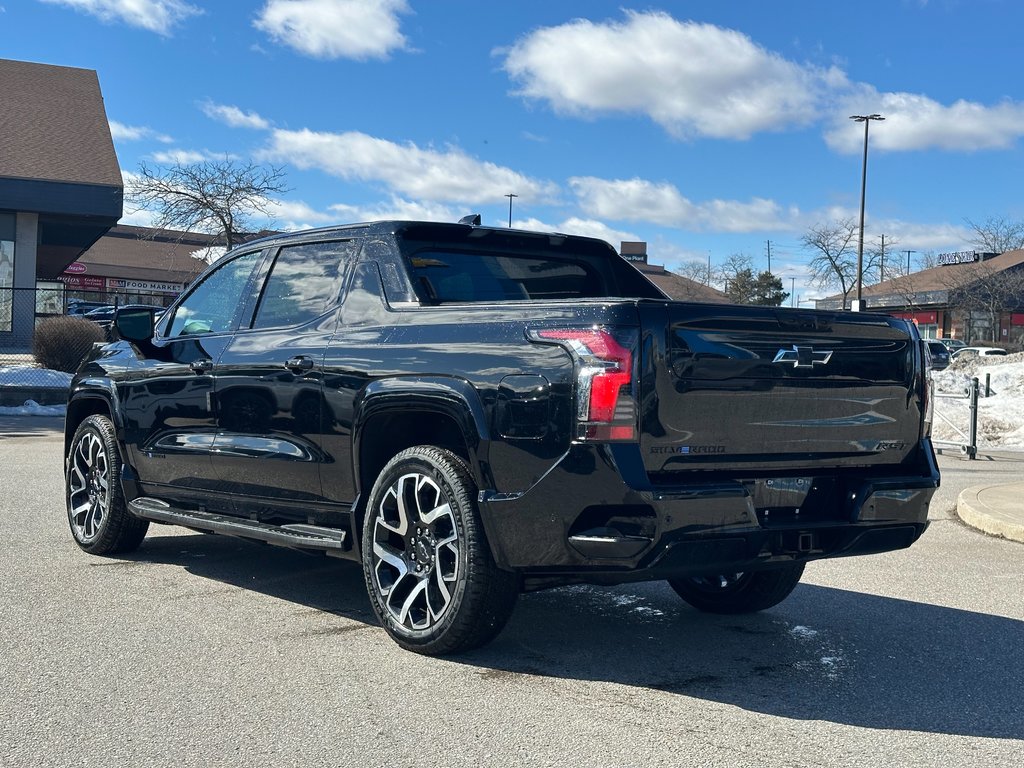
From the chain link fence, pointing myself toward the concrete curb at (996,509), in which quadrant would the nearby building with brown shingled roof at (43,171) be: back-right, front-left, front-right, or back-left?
back-left

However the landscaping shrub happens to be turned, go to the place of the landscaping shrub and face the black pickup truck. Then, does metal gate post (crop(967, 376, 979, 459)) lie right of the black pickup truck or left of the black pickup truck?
left

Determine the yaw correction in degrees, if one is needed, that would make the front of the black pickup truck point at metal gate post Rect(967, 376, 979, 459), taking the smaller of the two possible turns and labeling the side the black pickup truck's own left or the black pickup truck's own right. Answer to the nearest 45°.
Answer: approximately 90° to the black pickup truck's own right

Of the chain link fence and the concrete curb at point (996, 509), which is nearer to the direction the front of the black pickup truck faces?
the chain link fence

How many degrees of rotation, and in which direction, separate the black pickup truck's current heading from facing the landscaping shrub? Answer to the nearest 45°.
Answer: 0° — it already faces it

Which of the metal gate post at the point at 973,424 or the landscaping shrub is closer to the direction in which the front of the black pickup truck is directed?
the landscaping shrub

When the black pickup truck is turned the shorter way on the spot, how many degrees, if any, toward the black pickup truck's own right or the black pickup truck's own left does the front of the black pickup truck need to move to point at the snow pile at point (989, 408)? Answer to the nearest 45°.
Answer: approximately 90° to the black pickup truck's own right

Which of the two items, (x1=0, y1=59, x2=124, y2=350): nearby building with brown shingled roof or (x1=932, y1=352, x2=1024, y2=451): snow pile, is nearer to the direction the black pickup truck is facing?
the nearby building with brown shingled roof

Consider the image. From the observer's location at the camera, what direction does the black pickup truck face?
facing away from the viewer and to the left of the viewer

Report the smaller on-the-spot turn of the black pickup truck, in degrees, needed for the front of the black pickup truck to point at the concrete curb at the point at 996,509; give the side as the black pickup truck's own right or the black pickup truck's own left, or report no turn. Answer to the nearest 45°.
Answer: approximately 90° to the black pickup truck's own right

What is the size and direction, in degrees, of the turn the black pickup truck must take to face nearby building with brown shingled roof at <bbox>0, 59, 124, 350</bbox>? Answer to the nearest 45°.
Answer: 0° — it already faces it

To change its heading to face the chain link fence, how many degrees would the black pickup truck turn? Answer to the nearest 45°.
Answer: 0° — it already faces it
